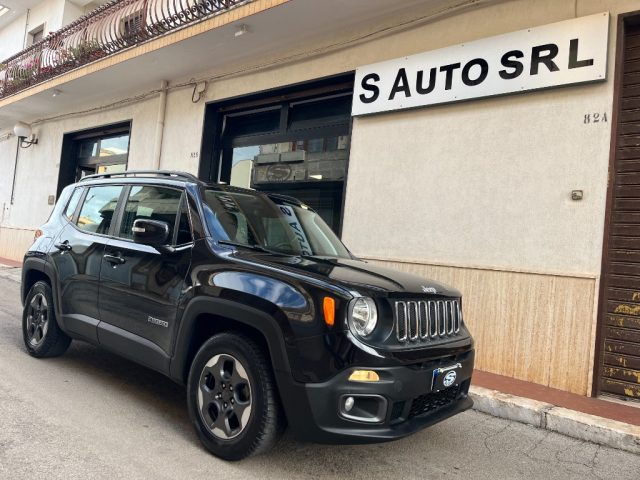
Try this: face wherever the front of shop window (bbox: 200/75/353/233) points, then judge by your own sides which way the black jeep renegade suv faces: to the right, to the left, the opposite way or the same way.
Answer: to the left

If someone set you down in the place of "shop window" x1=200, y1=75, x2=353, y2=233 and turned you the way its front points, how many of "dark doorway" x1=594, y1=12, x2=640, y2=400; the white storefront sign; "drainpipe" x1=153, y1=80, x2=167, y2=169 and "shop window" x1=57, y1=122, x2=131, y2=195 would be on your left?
2

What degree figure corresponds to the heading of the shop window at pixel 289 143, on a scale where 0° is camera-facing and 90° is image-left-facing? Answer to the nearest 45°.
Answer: approximately 45°

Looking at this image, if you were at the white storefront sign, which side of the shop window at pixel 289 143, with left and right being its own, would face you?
left

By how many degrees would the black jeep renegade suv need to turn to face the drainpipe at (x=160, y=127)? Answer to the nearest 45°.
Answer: approximately 135° to its left

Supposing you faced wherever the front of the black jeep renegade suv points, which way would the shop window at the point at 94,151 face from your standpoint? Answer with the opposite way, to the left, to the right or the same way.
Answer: to the right

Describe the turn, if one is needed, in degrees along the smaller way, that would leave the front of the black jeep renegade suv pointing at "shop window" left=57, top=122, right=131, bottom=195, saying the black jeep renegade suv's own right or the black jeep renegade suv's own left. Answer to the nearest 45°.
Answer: approximately 180°

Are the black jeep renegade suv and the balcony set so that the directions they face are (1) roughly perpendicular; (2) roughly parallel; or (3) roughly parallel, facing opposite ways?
roughly perpendicular

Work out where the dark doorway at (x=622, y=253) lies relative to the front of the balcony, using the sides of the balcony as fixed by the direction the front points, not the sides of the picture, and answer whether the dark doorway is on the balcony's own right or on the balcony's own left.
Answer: on the balcony's own left

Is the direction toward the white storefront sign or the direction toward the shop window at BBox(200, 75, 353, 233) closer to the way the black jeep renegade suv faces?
the white storefront sign
